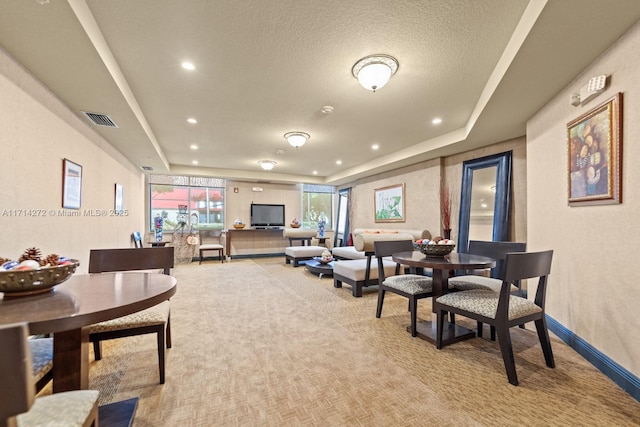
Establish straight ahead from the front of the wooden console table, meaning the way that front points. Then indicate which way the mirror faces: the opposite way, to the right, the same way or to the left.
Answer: to the right

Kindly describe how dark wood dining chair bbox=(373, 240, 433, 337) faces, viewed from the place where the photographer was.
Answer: facing the viewer and to the right of the viewer

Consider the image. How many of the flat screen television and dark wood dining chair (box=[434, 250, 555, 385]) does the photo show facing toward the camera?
1

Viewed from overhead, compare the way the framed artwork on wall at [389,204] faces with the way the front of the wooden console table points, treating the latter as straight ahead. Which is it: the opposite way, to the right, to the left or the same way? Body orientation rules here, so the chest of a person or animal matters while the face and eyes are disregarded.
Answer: to the right

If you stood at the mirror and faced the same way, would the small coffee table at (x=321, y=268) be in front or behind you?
in front

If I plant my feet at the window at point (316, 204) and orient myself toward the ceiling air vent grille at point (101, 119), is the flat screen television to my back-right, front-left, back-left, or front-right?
front-right

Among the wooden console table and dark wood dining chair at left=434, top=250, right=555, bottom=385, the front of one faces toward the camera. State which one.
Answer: the wooden console table

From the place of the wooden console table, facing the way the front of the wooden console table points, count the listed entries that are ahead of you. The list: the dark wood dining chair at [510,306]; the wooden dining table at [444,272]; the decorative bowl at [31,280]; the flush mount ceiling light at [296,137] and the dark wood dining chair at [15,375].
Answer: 5

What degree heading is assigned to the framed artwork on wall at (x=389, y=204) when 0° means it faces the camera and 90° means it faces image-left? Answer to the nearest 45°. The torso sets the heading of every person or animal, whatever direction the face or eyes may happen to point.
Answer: approximately 45°

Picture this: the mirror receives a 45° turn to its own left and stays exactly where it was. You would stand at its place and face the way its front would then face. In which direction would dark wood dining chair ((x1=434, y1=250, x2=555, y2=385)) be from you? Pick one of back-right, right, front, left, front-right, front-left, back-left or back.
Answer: front

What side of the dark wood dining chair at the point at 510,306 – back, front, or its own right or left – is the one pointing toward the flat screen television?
front

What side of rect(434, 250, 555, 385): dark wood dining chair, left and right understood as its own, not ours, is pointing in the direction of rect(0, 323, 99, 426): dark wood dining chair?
left

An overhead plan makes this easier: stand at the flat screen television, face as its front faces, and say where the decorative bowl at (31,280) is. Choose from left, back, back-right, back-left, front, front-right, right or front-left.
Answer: front

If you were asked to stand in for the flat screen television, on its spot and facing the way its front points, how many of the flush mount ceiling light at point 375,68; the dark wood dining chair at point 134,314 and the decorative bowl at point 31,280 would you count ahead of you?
3

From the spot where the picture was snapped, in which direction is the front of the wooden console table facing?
facing the viewer

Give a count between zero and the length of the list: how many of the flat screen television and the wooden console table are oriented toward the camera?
2

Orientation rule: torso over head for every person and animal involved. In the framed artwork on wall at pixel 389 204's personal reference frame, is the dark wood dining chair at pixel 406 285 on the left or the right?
on its left

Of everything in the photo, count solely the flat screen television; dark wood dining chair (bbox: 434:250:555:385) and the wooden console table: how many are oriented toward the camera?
2

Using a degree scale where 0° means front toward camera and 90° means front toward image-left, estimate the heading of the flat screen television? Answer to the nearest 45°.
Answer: approximately 0°

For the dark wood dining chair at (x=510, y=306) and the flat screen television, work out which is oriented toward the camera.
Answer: the flat screen television

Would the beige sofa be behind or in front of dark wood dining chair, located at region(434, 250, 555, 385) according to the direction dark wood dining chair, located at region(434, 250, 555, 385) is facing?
in front

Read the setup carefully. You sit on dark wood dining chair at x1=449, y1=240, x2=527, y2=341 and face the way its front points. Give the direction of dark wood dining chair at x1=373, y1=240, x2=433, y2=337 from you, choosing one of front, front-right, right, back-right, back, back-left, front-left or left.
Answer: front

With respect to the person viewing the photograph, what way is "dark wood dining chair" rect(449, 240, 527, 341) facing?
facing the viewer and to the left of the viewer
